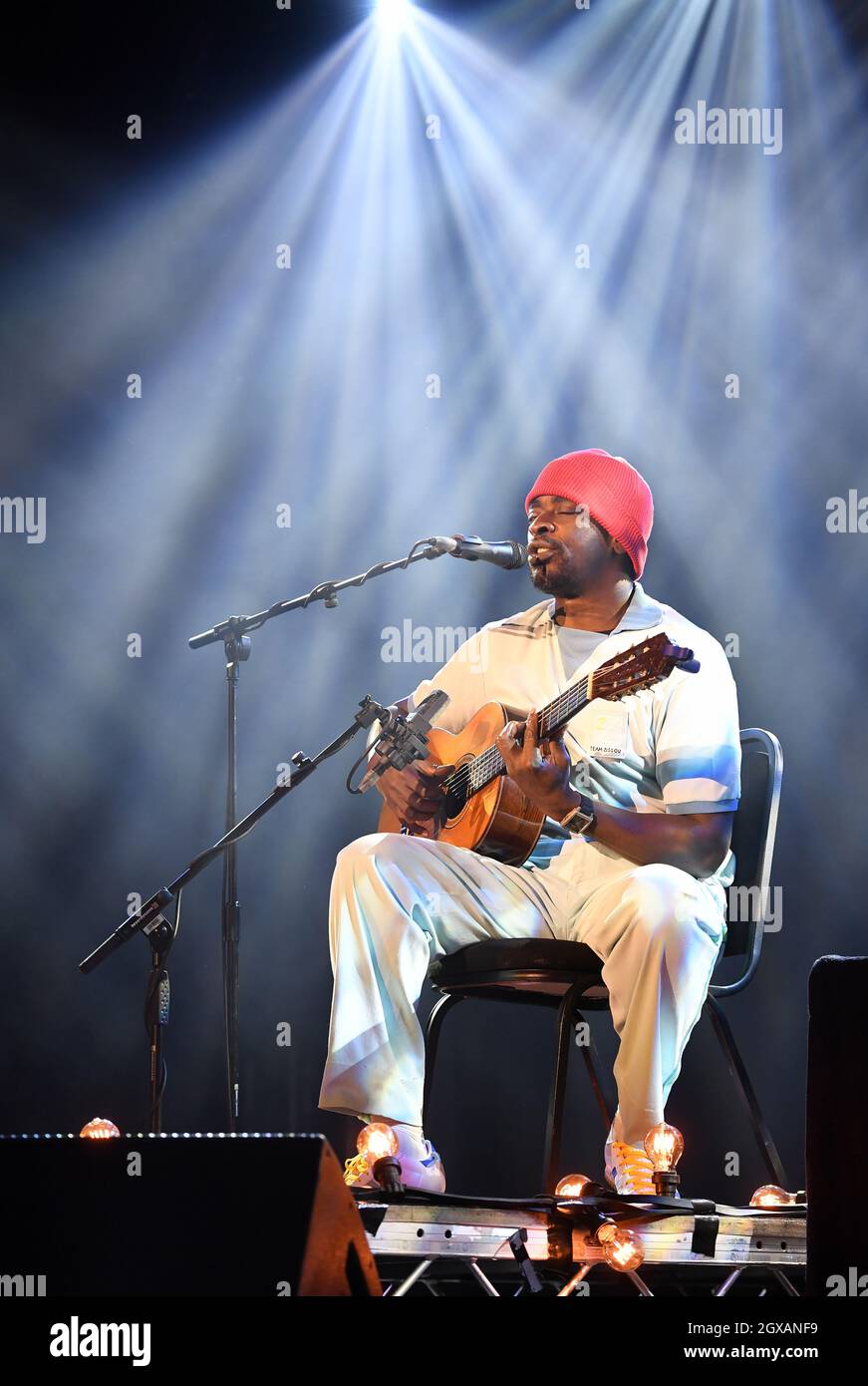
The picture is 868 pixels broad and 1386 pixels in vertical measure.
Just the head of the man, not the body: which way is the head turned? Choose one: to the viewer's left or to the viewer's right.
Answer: to the viewer's left

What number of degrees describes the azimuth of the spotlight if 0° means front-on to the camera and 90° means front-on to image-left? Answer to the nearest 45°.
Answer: approximately 0°

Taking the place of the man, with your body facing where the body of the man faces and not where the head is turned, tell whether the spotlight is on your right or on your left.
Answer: on your right

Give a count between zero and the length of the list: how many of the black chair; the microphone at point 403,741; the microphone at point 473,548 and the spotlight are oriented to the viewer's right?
2

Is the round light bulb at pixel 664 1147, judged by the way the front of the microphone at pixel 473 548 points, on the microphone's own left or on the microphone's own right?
on the microphone's own right

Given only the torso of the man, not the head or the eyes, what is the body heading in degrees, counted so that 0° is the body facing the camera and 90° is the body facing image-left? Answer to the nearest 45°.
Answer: approximately 45°

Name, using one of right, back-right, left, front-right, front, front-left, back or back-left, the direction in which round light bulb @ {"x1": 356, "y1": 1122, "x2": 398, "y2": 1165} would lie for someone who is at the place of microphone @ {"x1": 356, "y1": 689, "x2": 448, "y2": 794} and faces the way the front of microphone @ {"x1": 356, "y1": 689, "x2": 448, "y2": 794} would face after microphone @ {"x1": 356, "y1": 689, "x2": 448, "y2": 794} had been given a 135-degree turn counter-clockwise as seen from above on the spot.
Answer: back-left

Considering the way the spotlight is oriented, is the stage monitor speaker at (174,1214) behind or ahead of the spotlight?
ahead

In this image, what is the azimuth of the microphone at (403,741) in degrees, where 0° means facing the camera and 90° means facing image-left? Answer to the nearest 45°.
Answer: approximately 270°

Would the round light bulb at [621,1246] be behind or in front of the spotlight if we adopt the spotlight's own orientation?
in front

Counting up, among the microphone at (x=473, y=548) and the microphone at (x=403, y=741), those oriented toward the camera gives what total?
0

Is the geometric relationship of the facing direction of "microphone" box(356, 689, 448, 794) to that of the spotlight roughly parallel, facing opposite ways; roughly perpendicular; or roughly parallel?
roughly perpendicular

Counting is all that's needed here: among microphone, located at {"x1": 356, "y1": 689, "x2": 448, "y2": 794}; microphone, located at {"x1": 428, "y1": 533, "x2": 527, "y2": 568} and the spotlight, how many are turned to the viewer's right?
2
